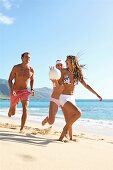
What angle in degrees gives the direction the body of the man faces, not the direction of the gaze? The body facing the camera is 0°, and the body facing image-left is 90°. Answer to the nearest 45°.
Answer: approximately 315°

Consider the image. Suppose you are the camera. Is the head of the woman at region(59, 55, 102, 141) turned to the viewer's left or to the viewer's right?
to the viewer's left

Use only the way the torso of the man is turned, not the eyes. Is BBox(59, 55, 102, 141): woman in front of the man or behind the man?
in front
